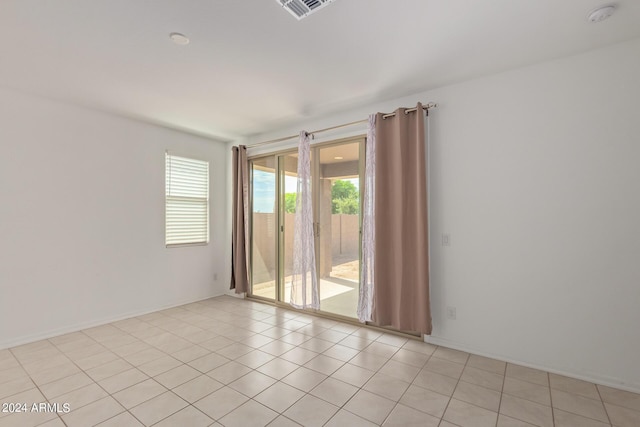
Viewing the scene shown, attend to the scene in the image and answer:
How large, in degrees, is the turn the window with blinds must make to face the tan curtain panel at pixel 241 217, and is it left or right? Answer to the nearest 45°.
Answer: approximately 45° to its left

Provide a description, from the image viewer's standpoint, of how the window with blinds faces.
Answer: facing the viewer and to the right of the viewer

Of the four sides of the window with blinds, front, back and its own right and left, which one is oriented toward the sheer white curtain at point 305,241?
front

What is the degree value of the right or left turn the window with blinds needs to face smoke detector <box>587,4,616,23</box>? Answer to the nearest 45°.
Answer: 0° — it already faces it

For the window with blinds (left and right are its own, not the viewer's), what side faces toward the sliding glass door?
front
